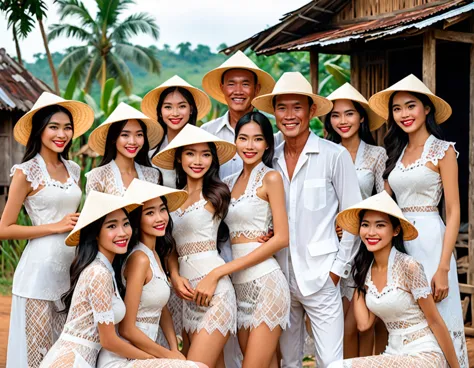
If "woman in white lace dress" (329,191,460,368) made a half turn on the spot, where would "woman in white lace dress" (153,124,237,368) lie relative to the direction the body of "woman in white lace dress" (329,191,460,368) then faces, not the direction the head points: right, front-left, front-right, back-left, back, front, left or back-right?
back-left

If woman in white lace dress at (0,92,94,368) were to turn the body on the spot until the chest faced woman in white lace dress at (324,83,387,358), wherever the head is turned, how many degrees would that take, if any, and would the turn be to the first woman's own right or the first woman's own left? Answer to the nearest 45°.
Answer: approximately 45° to the first woman's own left

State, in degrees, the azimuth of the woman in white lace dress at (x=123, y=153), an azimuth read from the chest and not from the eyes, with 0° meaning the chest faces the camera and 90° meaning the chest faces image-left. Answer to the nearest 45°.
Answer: approximately 0°

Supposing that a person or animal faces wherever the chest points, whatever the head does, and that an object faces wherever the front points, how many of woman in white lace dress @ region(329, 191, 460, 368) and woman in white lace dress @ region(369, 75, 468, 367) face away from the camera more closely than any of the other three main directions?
0

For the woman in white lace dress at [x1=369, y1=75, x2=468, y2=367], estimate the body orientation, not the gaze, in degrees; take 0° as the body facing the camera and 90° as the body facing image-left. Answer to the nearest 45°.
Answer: approximately 45°

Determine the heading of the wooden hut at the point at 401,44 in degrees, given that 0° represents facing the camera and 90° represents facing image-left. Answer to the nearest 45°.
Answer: approximately 45°

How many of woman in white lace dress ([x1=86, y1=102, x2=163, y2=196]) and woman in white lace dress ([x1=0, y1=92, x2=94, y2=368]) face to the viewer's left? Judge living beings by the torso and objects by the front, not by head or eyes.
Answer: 0

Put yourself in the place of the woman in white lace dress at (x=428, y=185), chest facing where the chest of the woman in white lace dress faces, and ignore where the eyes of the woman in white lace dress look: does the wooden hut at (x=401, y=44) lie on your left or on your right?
on your right

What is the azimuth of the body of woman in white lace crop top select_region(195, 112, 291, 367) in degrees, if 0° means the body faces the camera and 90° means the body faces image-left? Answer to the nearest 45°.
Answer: approximately 45°

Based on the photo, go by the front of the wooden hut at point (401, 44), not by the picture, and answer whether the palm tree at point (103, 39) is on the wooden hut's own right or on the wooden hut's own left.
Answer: on the wooden hut's own right

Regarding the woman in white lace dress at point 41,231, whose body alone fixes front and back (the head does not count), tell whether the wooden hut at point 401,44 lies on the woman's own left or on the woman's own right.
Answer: on the woman's own left
